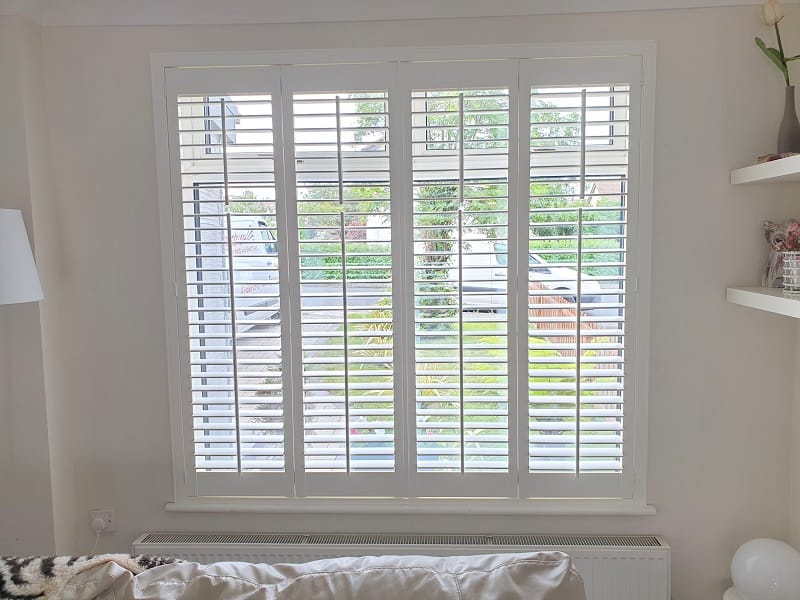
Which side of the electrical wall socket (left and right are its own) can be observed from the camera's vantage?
front

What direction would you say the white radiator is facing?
toward the camera

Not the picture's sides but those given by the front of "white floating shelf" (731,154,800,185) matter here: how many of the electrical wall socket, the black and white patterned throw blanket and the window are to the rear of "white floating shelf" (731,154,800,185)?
0

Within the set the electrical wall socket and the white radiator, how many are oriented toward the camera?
2

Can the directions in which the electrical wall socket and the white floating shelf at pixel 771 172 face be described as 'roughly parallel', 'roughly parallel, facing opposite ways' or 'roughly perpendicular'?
roughly perpendicular

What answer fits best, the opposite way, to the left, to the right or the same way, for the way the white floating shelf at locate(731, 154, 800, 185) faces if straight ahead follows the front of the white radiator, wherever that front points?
to the right

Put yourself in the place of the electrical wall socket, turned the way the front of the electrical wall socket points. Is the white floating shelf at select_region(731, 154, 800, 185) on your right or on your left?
on your left

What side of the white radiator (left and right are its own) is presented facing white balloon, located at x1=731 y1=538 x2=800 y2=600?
left

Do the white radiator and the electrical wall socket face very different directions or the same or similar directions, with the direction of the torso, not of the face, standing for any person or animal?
same or similar directions

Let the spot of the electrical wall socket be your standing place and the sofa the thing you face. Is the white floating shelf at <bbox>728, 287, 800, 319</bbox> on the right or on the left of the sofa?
left

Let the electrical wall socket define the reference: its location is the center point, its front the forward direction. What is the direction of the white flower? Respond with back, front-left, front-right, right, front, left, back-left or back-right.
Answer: front-left

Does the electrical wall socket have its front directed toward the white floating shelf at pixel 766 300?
no

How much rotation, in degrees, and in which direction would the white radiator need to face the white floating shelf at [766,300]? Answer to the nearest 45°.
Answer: approximately 90° to its left

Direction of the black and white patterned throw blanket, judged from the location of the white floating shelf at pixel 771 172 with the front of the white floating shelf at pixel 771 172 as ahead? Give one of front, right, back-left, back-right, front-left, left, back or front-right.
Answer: front

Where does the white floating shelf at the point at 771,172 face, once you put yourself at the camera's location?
facing the viewer and to the left of the viewer

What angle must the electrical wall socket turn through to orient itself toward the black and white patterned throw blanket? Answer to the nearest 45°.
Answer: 0° — it already faces it
